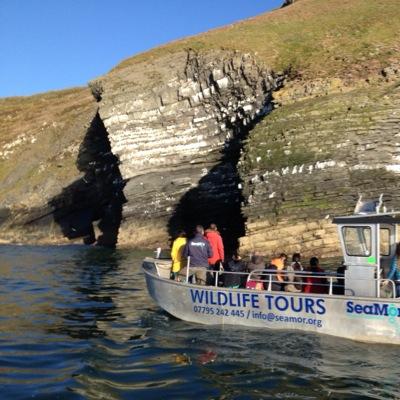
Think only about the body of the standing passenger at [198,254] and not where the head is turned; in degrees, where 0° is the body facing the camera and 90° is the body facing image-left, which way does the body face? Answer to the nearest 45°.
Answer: approximately 180°

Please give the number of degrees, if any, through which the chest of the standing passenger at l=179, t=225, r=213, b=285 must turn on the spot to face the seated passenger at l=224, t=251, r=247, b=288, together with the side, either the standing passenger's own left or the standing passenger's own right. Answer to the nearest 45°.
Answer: approximately 135° to the standing passenger's own right

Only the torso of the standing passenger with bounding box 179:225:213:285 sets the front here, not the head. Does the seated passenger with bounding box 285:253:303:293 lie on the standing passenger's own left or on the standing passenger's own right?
on the standing passenger's own right

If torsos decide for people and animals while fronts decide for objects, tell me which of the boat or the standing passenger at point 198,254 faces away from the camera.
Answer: the standing passenger

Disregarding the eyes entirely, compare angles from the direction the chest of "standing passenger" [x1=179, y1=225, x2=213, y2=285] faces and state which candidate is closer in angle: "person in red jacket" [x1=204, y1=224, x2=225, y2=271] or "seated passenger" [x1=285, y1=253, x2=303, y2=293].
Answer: the person in red jacket

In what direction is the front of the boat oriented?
to the viewer's left

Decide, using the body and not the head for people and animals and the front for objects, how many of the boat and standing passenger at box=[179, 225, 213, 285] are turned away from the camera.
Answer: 1

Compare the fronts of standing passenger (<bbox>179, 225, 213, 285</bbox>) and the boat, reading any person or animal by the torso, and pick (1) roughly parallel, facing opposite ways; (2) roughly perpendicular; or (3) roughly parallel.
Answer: roughly perpendicular
